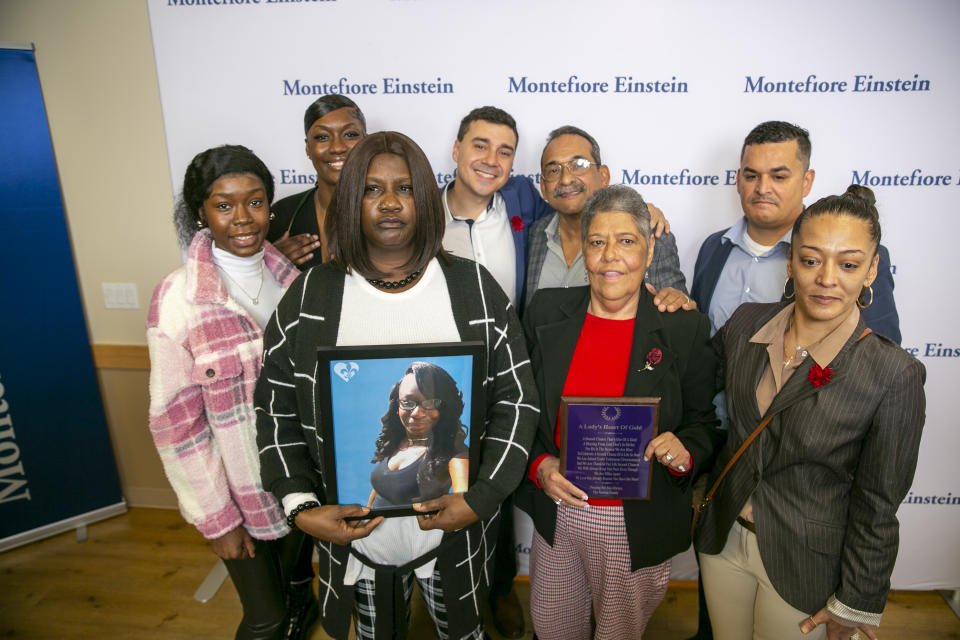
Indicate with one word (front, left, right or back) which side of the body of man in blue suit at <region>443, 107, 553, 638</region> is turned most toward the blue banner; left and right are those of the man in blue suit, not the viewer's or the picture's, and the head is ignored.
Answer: right

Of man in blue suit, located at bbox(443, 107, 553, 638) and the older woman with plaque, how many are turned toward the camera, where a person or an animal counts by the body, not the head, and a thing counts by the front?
2

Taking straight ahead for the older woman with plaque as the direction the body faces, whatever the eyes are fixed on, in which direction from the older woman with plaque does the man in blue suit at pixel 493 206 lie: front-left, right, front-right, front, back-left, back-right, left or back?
back-right

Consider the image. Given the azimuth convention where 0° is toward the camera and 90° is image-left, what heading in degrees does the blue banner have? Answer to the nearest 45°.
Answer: approximately 315°
